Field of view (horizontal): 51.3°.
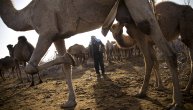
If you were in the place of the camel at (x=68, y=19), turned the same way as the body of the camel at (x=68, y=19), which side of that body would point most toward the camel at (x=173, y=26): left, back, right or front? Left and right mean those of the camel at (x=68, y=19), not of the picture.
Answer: back

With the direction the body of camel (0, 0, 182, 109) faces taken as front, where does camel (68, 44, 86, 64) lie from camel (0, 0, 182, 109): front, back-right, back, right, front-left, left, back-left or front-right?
right

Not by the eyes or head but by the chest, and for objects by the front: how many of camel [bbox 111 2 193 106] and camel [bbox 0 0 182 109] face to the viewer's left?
2

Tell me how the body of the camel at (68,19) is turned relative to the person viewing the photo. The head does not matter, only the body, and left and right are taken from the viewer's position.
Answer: facing to the left of the viewer

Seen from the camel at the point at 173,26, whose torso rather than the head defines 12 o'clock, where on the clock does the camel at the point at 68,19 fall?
the camel at the point at 68,19 is roughly at 11 o'clock from the camel at the point at 173,26.

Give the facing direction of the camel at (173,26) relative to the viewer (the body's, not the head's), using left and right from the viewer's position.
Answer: facing to the left of the viewer

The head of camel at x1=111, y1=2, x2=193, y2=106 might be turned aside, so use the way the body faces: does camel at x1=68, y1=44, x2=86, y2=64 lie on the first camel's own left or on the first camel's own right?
on the first camel's own right
